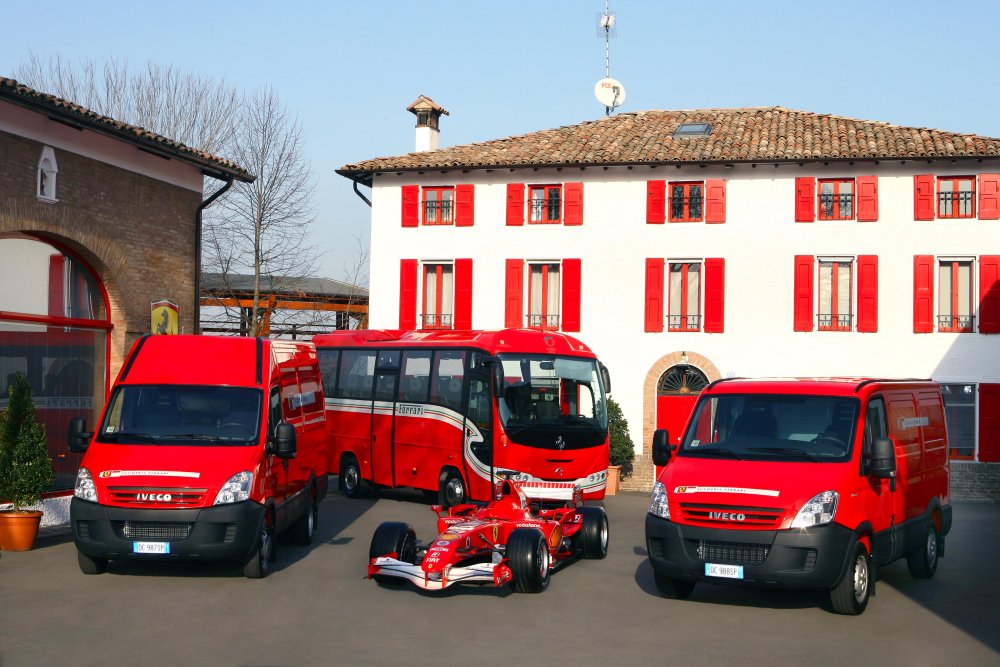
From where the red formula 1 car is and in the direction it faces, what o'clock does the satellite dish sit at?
The satellite dish is roughly at 5 o'clock from the red formula 1 car.

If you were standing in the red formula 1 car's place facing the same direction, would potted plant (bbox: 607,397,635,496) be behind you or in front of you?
behind

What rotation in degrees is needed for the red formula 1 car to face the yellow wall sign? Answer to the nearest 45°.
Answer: approximately 90° to its right

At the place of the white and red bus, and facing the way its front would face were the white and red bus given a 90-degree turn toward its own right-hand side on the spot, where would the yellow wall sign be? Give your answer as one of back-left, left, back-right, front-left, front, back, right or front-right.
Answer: front-right

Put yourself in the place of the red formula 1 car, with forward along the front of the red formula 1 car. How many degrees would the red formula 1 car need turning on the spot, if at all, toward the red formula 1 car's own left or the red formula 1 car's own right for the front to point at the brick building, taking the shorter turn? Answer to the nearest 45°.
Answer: approximately 90° to the red formula 1 car's own right

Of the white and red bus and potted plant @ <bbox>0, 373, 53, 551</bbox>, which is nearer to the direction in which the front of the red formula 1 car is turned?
the potted plant

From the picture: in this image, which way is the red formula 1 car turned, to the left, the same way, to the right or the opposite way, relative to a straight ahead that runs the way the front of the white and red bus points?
to the right

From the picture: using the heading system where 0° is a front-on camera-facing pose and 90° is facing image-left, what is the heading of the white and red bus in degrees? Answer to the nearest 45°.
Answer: approximately 315°

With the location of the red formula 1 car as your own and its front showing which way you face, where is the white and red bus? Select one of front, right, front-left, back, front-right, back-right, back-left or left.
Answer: back-right
